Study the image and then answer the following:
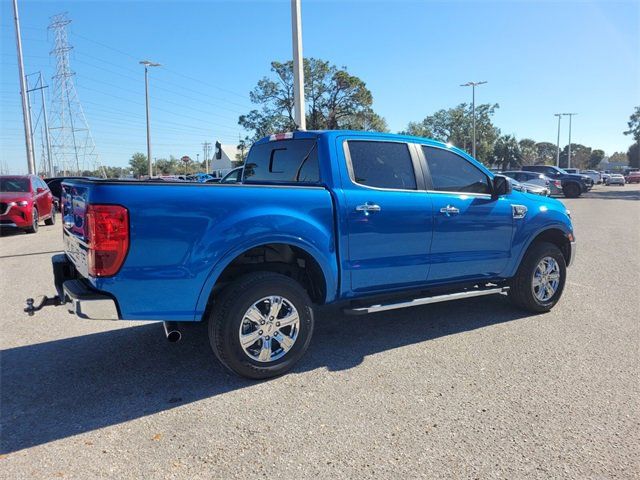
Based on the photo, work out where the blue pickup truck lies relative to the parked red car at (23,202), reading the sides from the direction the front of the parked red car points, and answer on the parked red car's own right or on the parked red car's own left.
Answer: on the parked red car's own left

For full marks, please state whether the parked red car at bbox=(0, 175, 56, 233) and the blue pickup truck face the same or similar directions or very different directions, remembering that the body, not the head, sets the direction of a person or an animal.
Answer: very different directions

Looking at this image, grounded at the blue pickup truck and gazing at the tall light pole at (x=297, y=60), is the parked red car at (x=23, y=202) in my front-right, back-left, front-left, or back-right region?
front-left

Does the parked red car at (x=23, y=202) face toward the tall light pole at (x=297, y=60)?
no

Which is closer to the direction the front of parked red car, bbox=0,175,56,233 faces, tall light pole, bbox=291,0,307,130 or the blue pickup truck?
the blue pickup truck

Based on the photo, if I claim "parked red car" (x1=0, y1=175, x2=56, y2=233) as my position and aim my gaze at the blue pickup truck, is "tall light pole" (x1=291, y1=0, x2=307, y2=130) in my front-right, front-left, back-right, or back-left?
front-left

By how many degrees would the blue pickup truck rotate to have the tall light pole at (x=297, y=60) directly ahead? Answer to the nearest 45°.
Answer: approximately 45° to its left

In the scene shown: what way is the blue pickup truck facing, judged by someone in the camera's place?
facing away from the viewer and to the right of the viewer

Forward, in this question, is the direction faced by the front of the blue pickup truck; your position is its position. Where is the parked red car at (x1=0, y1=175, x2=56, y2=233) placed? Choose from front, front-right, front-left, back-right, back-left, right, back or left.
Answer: left
